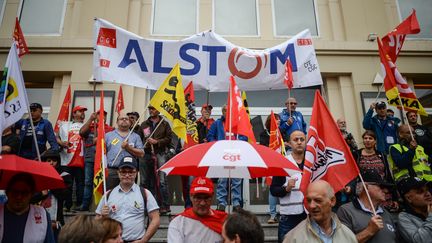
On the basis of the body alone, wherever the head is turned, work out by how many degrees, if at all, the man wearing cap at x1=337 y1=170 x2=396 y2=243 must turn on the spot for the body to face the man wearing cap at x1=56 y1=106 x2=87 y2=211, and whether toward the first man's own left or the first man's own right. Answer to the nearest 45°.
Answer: approximately 135° to the first man's own right

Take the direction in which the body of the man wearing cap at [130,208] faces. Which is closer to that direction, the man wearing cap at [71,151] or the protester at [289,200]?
the protester

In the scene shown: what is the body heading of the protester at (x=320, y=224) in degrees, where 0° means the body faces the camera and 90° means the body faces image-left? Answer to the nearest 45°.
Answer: approximately 45°

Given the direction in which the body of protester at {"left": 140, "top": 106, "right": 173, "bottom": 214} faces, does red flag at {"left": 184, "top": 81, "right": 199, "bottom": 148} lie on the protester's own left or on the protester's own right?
on the protester's own left

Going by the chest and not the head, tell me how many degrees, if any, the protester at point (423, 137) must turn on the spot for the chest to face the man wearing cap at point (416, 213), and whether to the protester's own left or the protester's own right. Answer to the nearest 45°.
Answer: approximately 45° to the protester's own left

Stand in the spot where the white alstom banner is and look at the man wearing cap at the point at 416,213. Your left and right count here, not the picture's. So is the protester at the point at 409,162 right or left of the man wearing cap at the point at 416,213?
left

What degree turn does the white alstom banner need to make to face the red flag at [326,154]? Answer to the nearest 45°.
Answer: approximately 45° to its left

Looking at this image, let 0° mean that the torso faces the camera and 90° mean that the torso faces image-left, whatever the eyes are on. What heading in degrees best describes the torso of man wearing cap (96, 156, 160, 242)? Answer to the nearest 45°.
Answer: approximately 0°

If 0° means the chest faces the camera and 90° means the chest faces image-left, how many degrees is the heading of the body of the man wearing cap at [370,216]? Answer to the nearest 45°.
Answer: approximately 315°

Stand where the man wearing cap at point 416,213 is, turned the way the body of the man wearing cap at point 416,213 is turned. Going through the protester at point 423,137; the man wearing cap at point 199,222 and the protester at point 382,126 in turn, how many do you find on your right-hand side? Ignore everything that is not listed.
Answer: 1

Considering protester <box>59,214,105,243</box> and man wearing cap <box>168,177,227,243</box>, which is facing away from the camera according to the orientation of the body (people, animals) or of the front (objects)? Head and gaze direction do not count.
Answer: the protester
